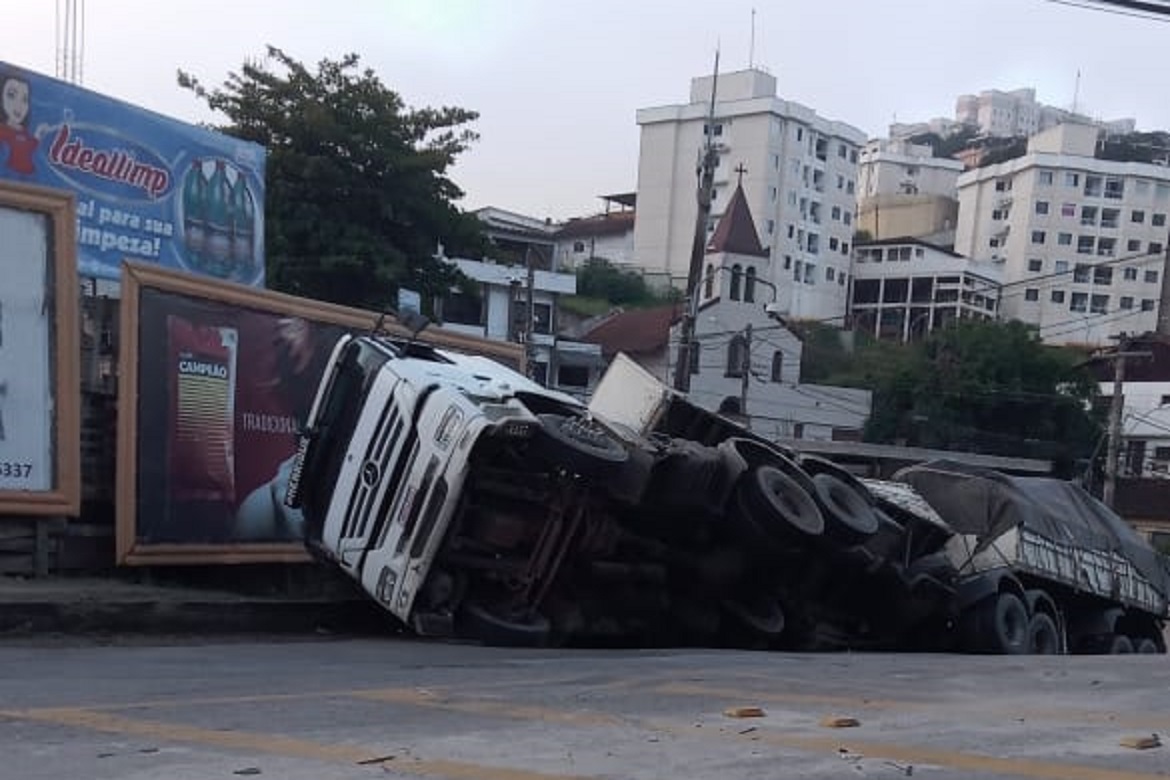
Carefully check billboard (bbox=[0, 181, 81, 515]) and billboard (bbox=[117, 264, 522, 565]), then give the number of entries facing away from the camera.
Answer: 0

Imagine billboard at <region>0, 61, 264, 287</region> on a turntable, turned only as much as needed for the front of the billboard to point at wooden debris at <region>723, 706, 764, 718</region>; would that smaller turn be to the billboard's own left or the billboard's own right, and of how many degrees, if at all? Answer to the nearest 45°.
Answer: approximately 45° to the billboard's own right

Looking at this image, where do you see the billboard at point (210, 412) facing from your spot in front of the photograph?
facing the viewer and to the right of the viewer

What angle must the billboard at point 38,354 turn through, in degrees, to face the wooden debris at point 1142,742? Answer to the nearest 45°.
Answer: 0° — it already faces it

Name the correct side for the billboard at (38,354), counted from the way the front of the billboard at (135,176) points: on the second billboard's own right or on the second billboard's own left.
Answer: on the second billboard's own right

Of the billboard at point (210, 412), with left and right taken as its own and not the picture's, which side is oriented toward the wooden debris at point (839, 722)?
front

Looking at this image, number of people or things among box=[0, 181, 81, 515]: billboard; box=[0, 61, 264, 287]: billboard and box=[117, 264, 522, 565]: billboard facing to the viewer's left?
0

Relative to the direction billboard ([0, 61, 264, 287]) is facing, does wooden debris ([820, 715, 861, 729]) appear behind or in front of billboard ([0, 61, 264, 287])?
in front

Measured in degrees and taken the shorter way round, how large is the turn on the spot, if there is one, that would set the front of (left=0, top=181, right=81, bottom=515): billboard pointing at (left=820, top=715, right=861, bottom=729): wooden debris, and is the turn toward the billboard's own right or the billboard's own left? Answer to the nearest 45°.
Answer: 0° — it already faces it
